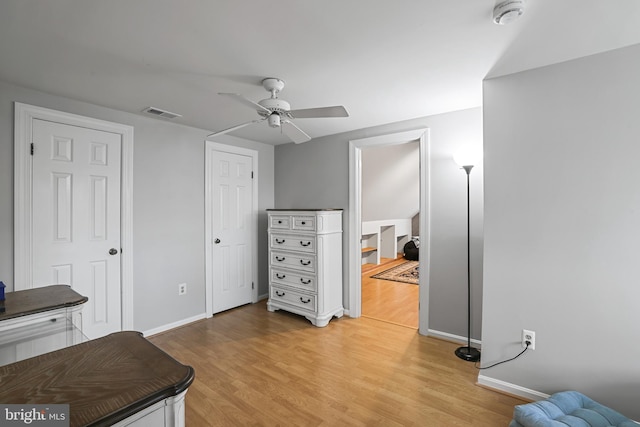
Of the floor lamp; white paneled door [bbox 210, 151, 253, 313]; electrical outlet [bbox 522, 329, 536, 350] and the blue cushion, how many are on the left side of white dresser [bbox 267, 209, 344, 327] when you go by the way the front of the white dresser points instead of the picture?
3

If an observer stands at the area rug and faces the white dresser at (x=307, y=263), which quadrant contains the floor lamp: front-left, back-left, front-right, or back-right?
front-left

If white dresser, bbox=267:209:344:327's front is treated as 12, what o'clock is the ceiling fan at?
The ceiling fan is roughly at 11 o'clock from the white dresser.

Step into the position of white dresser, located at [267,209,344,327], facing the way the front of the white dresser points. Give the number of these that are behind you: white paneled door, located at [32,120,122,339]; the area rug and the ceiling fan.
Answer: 1

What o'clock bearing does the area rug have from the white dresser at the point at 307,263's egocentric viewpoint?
The area rug is roughly at 6 o'clock from the white dresser.

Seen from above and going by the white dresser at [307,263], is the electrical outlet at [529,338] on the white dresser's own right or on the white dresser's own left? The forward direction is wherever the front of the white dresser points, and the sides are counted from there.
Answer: on the white dresser's own left

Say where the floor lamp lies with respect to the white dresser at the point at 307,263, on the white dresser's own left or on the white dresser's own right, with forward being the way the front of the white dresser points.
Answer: on the white dresser's own left

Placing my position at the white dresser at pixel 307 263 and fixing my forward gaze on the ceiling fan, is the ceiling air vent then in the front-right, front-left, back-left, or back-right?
front-right

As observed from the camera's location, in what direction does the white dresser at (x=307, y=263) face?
facing the viewer and to the left of the viewer

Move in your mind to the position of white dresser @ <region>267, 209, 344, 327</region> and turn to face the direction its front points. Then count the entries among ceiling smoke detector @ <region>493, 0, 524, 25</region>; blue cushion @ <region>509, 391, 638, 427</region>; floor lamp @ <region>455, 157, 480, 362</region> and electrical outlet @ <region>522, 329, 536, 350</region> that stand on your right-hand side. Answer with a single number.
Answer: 0

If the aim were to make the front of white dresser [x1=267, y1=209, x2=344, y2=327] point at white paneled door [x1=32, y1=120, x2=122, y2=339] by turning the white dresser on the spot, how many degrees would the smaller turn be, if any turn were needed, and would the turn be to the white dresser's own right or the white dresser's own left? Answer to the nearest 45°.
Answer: approximately 45° to the white dresser's own right

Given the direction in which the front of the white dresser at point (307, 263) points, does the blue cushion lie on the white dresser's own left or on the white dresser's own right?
on the white dresser's own left

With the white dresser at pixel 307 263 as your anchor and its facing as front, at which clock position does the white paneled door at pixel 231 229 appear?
The white paneled door is roughly at 2 o'clock from the white dresser.

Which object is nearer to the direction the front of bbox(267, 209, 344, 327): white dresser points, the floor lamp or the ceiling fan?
the ceiling fan
